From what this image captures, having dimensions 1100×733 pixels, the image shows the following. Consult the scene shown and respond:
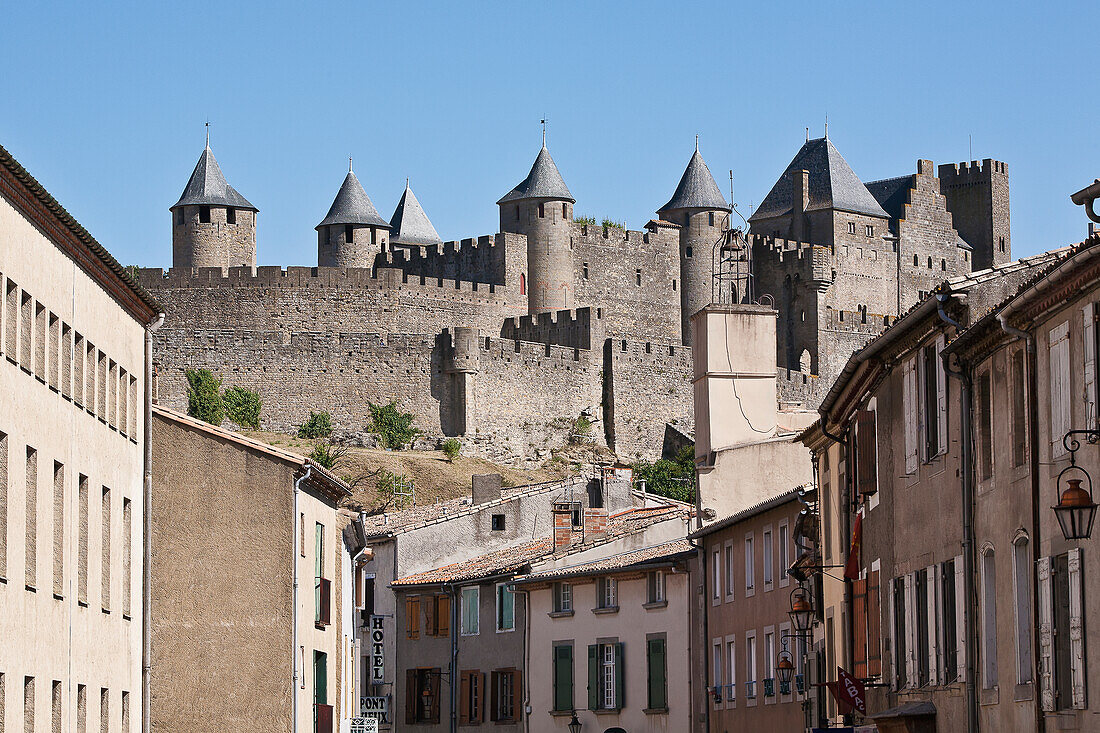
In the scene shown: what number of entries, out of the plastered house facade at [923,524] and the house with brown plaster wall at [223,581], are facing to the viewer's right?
1

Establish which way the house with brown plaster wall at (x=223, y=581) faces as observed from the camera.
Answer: facing to the right of the viewer

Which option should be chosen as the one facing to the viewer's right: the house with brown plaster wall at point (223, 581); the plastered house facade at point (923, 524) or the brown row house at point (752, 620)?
the house with brown plaster wall at point (223, 581)

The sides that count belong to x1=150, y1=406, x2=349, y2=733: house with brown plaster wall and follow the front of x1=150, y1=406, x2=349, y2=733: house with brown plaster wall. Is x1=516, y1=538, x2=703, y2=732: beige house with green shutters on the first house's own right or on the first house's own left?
on the first house's own left

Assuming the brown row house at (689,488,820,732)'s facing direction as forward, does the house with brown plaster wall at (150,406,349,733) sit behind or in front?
in front
